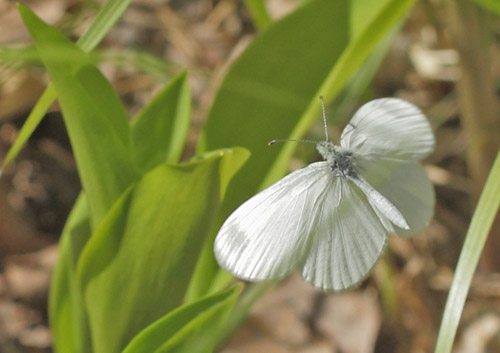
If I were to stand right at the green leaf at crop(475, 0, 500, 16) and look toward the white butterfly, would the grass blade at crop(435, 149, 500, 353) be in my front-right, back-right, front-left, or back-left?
front-left

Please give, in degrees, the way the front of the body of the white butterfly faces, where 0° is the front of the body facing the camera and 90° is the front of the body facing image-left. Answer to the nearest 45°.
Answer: approximately 135°
